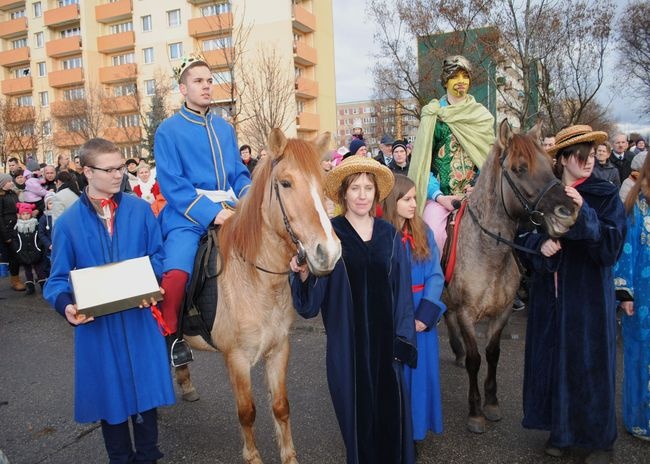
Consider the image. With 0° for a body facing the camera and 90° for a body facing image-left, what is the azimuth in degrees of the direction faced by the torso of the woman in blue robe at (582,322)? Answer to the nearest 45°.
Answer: approximately 45°

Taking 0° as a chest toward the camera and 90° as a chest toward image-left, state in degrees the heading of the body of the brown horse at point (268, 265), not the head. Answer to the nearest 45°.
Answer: approximately 315°

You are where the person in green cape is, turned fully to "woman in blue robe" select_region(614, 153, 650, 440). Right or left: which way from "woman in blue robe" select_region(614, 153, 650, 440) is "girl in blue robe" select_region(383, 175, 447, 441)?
right

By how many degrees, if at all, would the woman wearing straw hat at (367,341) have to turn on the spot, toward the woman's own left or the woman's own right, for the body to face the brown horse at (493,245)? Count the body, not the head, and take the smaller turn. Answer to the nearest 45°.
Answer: approximately 135° to the woman's own left

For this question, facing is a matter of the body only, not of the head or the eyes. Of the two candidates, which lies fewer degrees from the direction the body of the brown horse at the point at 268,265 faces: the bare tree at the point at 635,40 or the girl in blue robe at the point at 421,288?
the girl in blue robe

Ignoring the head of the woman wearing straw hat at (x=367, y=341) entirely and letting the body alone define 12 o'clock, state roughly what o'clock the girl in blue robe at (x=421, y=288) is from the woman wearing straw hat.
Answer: The girl in blue robe is roughly at 7 o'clock from the woman wearing straw hat.

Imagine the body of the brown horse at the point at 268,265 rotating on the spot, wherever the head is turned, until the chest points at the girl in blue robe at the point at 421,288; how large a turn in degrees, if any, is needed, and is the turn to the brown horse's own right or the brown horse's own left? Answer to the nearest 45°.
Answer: approximately 45° to the brown horse's own left

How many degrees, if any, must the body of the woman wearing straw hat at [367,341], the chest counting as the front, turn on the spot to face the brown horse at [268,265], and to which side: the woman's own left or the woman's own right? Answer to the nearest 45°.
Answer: approximately 135° to the woman's own right

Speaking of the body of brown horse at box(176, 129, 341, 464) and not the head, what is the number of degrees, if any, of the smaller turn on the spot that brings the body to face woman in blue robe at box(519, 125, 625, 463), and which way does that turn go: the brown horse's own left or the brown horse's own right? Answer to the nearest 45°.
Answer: approximately 45° to the brown horse's own left

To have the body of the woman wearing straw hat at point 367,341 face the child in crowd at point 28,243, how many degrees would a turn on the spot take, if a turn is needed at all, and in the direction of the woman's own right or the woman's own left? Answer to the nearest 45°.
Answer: approximately 135° to the woman's own right

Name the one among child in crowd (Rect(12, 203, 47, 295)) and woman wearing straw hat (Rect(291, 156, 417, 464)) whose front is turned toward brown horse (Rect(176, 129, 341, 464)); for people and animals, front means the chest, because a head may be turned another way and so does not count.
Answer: the child in crowd
